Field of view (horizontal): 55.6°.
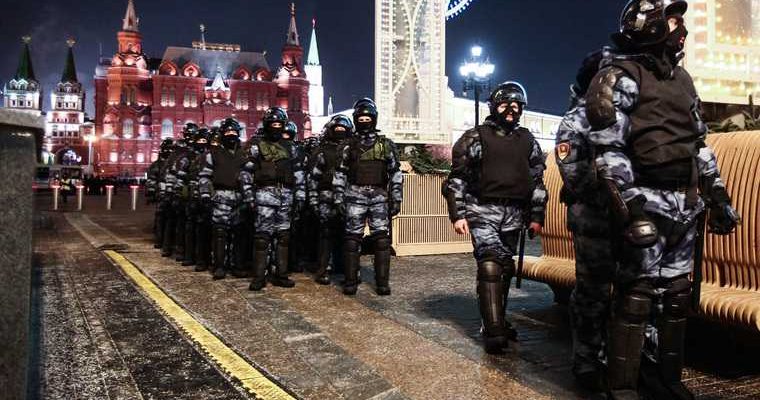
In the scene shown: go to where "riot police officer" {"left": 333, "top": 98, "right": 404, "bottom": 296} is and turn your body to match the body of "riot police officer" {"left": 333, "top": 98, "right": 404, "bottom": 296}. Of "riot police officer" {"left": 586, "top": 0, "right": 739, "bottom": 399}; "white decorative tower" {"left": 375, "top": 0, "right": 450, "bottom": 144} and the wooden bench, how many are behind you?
1

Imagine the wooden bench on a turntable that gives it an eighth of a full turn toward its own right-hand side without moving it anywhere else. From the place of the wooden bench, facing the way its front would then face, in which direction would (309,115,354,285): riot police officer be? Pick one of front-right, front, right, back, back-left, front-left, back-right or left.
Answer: front-right

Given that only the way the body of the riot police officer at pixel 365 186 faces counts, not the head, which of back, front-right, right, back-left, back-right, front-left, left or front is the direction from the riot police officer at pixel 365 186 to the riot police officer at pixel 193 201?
back-right

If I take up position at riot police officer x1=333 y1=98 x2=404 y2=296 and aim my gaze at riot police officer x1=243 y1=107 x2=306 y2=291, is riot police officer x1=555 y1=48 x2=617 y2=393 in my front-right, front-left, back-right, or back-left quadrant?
back-left

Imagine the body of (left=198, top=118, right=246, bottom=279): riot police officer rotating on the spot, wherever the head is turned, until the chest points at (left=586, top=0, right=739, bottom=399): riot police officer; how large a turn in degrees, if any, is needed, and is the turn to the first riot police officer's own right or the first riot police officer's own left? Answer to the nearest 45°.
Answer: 0° — they already face them

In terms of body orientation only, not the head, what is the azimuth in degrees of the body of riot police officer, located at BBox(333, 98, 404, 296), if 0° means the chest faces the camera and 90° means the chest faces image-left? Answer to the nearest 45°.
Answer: approximately 0°

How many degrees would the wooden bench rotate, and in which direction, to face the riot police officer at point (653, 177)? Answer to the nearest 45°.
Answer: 0° — it already faces them

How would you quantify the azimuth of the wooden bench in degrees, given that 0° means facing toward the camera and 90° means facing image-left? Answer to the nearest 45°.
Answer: approximately 45°

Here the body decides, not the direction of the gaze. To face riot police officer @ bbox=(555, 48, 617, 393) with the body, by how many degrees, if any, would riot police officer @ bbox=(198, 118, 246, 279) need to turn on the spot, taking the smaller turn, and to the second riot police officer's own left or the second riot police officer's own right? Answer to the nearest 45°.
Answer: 0° — they already face them

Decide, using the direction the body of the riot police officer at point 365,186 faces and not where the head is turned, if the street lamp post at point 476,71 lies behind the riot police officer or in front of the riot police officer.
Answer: behind

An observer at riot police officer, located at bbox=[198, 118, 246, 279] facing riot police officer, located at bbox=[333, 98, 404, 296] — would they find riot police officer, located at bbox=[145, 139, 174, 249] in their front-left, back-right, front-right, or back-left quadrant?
back-left

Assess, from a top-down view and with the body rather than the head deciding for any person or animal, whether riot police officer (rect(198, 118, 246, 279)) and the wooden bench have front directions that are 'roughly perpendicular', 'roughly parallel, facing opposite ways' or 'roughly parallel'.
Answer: roughly perpendicular

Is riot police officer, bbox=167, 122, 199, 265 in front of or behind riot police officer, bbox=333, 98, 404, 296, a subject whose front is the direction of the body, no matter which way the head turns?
behind
